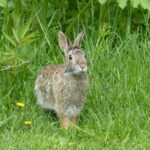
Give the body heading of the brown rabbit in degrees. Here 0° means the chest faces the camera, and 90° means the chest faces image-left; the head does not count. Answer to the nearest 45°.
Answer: approximately 315°
